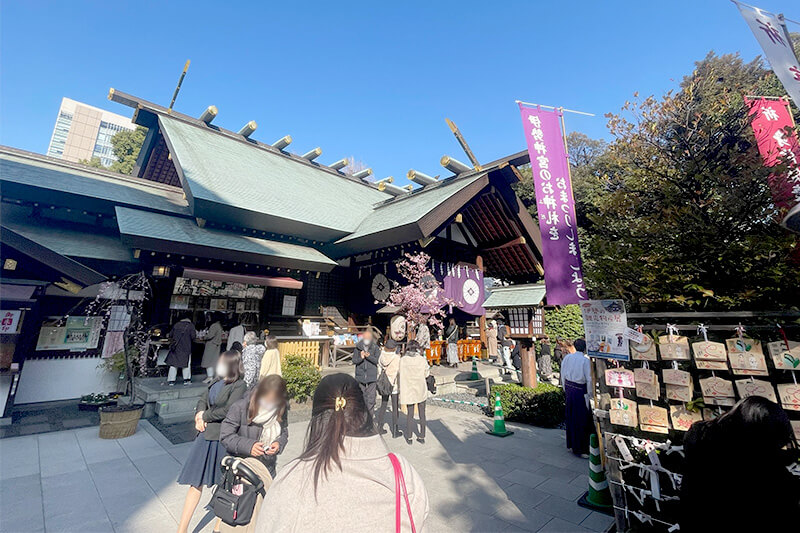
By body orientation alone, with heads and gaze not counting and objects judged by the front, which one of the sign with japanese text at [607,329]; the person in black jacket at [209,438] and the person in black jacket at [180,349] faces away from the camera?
the person in black jacket at [180,349]

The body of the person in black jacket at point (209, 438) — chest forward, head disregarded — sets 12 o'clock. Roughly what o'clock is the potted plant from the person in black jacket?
The potted plant is roughly at 4 o'clock from the person in black jacket.

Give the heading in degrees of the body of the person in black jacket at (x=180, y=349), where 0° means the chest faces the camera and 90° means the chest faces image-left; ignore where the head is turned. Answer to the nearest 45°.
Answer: approximately 180°

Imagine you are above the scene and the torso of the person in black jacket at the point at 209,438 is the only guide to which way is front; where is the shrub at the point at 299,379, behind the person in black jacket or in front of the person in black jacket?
behind

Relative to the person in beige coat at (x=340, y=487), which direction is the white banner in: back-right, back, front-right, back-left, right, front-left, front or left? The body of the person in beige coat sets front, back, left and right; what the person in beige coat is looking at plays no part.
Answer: right

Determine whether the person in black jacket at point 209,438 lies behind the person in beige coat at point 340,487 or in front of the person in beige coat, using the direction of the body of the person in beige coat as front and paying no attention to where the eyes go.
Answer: in front

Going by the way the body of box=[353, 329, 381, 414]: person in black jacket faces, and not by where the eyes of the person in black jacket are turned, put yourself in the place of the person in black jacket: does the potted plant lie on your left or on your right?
on your right

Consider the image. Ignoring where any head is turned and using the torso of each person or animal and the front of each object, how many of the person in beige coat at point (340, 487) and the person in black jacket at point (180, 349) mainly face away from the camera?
2

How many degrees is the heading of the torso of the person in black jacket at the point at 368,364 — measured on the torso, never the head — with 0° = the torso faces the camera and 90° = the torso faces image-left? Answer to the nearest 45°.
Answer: approximately 0°

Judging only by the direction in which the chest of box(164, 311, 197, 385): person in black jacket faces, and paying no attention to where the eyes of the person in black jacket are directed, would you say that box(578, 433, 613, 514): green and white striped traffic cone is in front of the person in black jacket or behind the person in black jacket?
behind

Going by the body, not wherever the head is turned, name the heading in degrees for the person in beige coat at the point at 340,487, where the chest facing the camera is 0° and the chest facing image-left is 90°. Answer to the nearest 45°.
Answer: approximately 180°

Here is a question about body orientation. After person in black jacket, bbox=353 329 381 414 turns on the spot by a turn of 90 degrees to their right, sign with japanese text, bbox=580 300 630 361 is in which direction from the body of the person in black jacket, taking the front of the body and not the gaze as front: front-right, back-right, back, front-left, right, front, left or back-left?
back-left

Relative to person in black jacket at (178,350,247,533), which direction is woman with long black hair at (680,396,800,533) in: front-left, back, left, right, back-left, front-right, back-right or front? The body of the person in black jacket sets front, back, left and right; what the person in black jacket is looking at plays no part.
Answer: left

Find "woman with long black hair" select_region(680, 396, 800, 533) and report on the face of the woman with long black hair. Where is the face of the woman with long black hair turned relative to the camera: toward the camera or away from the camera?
away from the camera

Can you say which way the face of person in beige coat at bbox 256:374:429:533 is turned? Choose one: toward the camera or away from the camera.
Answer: away from the camera
